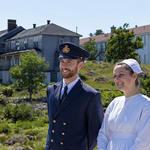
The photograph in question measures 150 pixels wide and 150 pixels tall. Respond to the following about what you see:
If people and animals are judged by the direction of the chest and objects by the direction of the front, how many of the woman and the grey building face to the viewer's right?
0

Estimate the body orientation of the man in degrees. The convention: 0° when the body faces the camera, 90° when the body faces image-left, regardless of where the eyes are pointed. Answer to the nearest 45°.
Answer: approximately 45°

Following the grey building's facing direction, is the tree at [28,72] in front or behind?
in front

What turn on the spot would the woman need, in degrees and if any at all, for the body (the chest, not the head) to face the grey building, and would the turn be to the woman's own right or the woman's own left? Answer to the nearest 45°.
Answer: approximately 135° to the woman's own right

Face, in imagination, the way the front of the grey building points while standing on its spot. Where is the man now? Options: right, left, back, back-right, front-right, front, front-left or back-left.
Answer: front-left

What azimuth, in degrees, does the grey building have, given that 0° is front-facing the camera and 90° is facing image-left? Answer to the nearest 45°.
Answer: approximately 45°

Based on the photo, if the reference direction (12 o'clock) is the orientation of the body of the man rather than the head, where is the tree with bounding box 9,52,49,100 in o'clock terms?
The tree is roughly at 4 o'clock from the man.

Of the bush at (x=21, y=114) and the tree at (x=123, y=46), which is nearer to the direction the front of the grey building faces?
the bush
